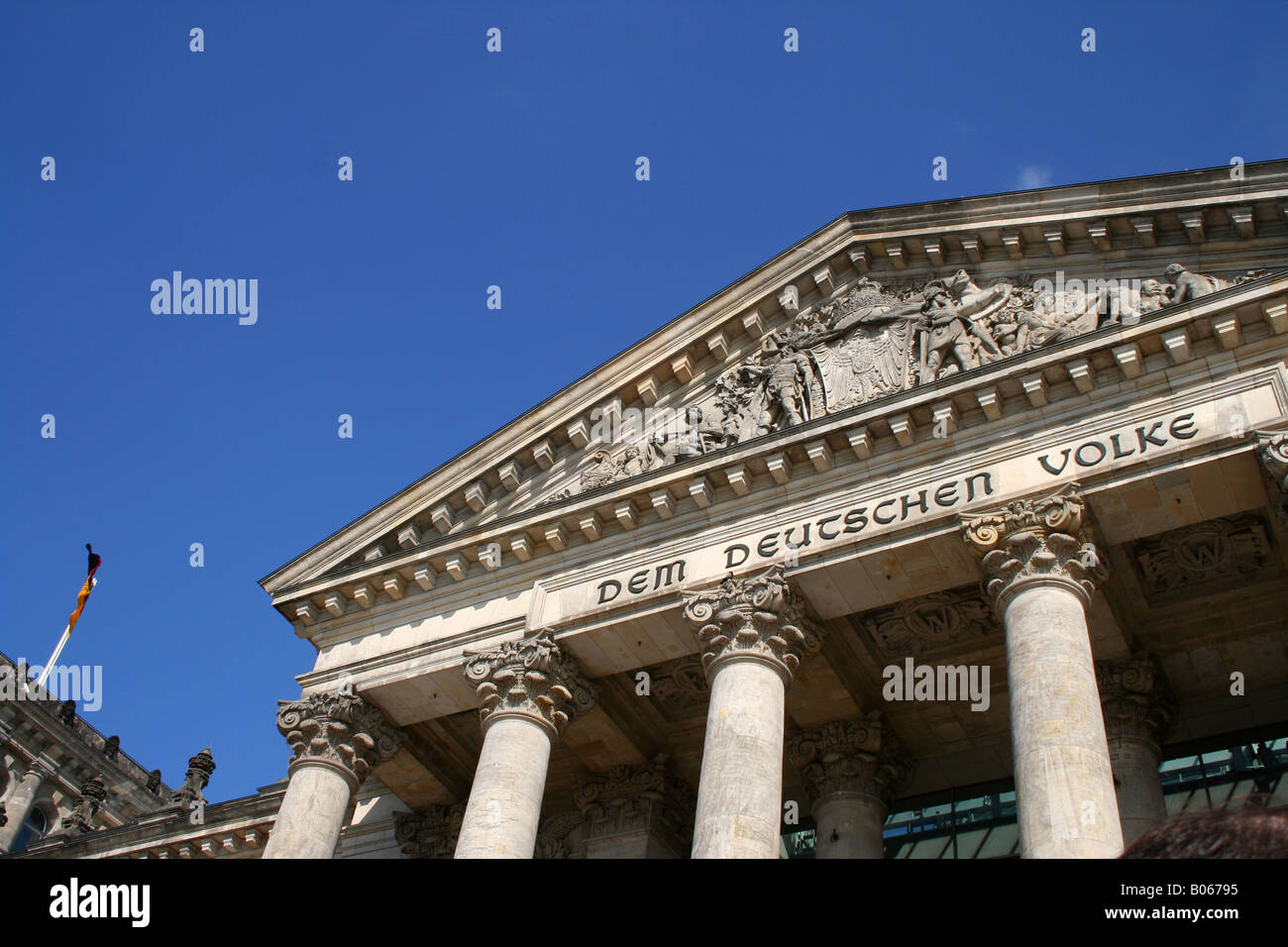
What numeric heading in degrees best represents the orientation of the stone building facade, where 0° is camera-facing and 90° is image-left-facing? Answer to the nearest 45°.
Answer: approximately 45°
